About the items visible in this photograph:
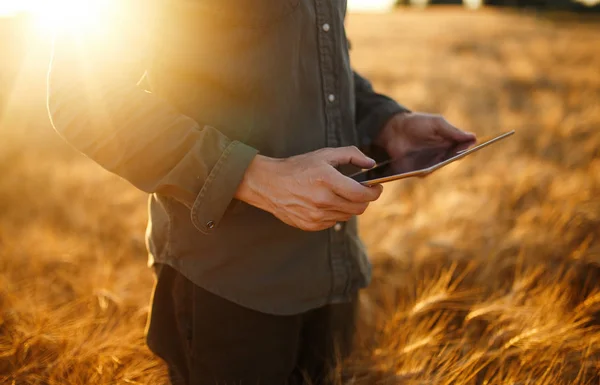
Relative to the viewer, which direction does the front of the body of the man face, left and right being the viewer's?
facing the viewer and to the right of the viewer

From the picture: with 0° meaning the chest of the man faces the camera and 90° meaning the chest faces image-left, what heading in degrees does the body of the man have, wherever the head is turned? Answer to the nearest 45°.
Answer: approximately 315°
